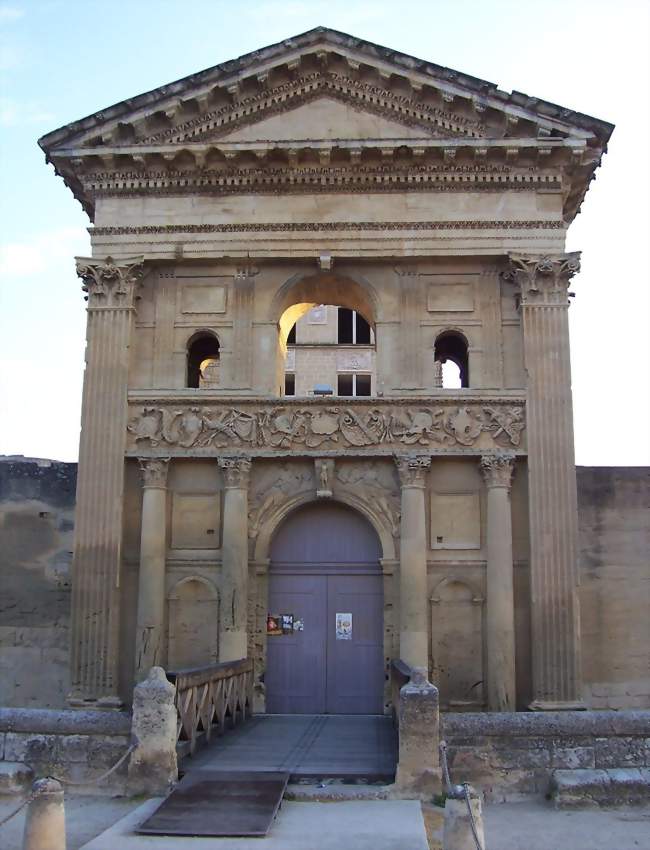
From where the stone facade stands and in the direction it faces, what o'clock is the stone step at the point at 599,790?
The stone step is roughly at 11 o'clock from the stone facade.

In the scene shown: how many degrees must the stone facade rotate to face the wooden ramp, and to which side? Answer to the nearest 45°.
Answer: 0° — it already faces it

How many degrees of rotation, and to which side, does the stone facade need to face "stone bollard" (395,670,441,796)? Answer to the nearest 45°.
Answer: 0° — it already faces it

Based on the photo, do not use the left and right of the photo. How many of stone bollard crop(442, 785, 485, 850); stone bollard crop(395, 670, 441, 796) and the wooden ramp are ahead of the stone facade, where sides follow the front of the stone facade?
3

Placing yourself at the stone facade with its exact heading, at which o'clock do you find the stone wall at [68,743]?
The stone wall is roughly at 1 o'clock from the stone facade.

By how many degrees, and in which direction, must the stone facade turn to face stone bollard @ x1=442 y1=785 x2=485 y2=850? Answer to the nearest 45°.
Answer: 0° — it already faces it

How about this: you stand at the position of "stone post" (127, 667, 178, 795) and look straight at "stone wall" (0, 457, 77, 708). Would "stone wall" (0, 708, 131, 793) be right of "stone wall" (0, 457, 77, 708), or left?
left

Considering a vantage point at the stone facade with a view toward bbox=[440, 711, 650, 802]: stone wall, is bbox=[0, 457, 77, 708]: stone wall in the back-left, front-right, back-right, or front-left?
back-right

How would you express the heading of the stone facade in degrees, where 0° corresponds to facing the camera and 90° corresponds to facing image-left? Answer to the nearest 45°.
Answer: approximately 0°
